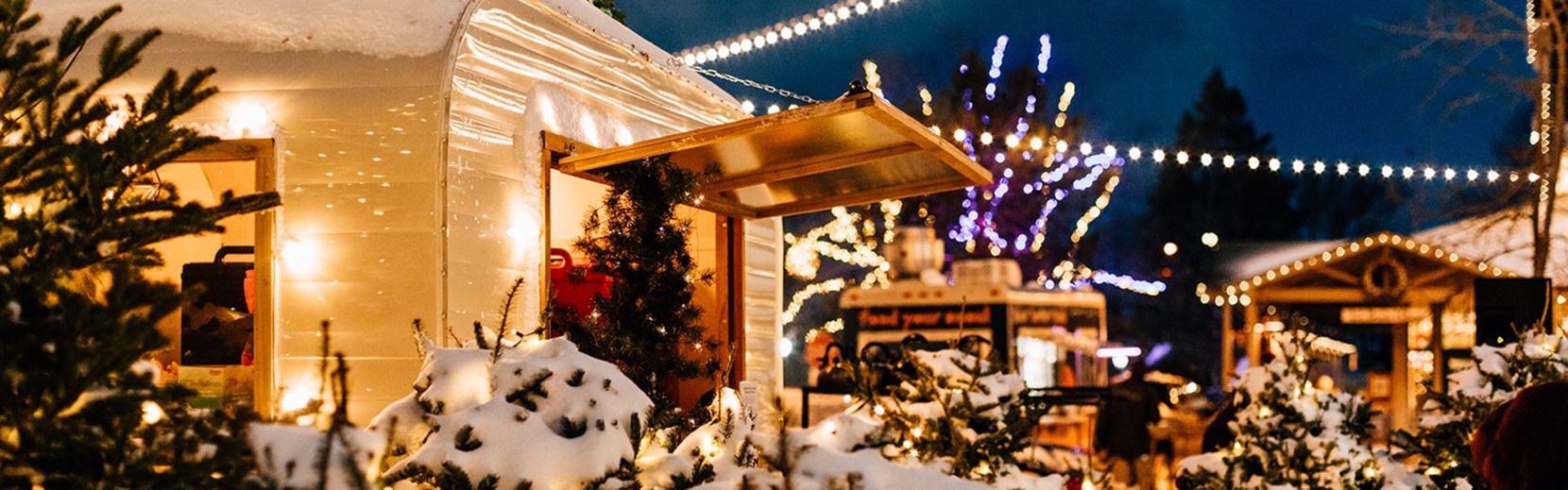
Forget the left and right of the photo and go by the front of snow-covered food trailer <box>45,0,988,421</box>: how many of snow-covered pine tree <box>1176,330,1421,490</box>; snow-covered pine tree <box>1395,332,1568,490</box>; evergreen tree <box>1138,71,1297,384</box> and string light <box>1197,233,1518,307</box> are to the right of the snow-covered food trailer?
0

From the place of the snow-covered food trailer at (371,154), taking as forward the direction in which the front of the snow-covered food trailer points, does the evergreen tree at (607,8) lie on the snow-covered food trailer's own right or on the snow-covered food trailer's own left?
on the snow-covered food trailer's own left

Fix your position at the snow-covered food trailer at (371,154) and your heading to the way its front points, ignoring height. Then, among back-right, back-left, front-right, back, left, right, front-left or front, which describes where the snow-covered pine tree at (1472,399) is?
front-left

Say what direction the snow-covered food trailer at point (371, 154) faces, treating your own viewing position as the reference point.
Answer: facing the viewer and to the right of the viewer

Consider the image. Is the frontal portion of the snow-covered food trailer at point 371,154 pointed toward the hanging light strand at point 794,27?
no

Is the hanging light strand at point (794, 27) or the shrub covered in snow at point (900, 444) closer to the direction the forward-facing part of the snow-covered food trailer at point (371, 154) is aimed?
the shrub covered in snow

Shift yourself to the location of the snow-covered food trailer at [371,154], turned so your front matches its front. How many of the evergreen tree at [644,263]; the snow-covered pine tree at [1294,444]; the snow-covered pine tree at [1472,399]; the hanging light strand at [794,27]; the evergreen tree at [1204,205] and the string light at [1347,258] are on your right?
0

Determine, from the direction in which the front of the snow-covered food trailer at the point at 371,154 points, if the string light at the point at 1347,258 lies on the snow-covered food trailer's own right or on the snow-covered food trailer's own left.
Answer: on the snow-covered food trailer's own left

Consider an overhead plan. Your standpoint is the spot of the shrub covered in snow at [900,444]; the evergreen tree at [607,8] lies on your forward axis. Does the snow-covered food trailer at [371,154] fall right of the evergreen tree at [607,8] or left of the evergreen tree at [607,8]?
left

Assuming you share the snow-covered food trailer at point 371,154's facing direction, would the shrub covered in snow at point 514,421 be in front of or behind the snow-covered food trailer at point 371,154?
in front

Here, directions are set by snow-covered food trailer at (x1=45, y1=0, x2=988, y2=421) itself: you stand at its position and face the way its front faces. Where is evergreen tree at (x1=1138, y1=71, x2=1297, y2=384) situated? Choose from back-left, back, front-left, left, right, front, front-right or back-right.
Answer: left

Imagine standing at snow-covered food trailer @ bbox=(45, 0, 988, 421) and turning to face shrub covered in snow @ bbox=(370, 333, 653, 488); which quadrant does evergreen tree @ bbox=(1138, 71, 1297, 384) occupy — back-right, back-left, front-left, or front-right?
back-left

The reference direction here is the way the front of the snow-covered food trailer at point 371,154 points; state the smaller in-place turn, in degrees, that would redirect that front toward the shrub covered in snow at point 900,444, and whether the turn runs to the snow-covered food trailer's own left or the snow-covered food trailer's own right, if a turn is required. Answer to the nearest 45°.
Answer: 0° — it already faces it

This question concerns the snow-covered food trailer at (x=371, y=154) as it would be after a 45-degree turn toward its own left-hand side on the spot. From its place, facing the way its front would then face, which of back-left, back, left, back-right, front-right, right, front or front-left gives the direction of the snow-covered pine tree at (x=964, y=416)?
front-right

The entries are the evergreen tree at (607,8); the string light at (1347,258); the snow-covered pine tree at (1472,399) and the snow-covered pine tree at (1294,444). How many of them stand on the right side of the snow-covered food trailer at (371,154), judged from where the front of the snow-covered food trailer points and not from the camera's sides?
0

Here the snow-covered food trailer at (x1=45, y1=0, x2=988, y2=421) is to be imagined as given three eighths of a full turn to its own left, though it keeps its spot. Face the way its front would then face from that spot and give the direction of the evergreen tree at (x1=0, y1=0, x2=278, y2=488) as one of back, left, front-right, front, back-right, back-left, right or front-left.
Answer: back

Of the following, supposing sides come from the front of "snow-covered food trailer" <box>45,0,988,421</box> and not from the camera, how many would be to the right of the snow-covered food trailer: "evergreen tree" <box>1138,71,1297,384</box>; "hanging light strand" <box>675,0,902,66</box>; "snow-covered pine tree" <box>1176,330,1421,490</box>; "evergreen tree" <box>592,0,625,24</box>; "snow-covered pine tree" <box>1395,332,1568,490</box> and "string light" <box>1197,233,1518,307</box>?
0
